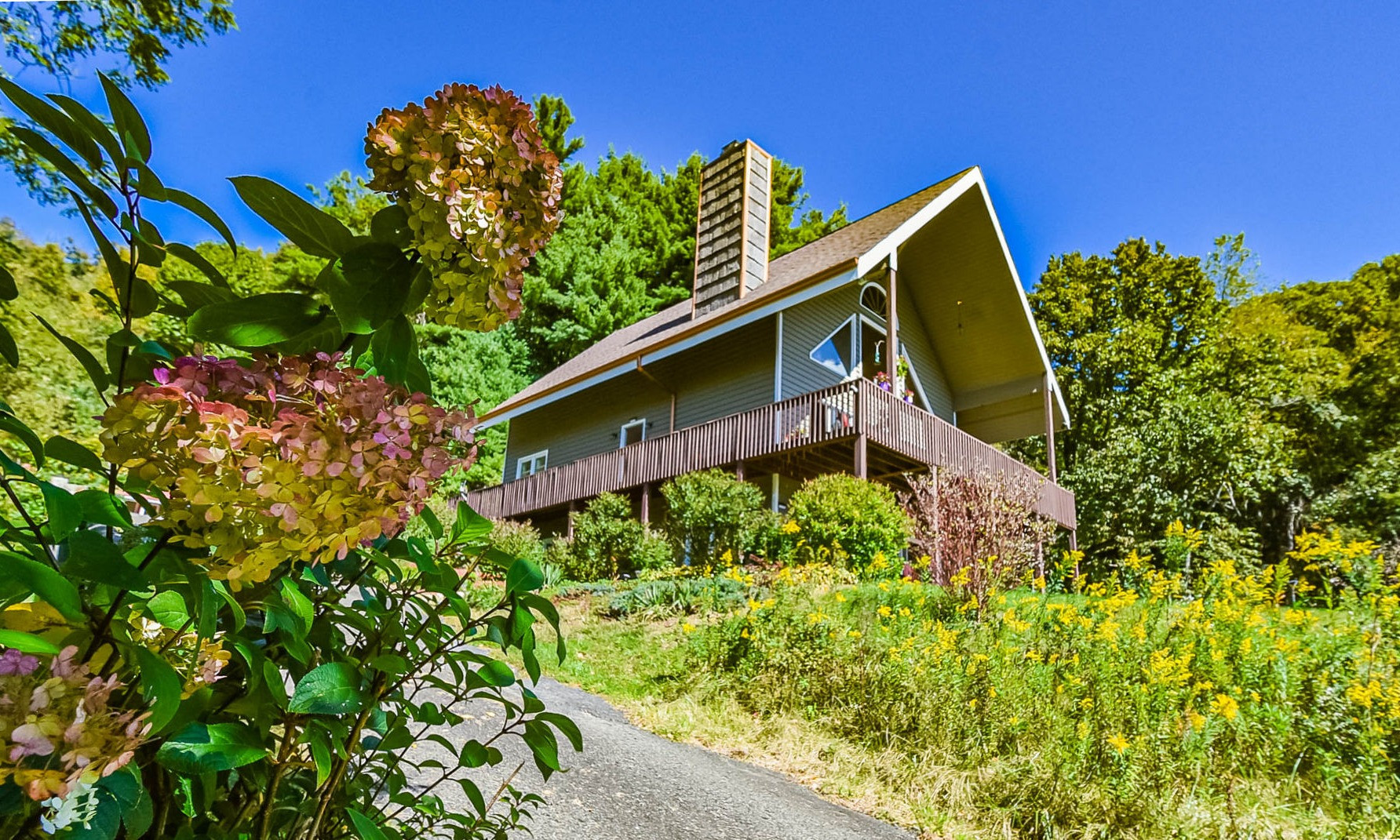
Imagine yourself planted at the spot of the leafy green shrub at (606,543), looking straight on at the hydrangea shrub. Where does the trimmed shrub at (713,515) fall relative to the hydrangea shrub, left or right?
left

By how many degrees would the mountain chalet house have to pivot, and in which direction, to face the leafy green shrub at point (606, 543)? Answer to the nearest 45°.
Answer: approximately 90° to its right

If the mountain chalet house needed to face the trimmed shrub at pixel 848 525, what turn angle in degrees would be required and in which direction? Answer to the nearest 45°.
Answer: approximately 45° to its right

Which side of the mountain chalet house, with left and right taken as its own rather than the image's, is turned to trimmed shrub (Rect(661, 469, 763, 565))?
right

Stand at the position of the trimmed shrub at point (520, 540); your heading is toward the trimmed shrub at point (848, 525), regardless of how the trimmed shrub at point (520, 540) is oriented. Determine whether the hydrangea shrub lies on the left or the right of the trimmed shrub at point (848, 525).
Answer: right

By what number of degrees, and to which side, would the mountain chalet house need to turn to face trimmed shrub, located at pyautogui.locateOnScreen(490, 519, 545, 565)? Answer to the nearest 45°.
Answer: approximately 135° to its right

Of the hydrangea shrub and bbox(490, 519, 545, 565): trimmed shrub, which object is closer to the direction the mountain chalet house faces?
the hydrangea shrub

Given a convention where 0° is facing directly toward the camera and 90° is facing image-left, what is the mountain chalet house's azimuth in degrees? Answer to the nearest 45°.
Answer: approximately 315°
